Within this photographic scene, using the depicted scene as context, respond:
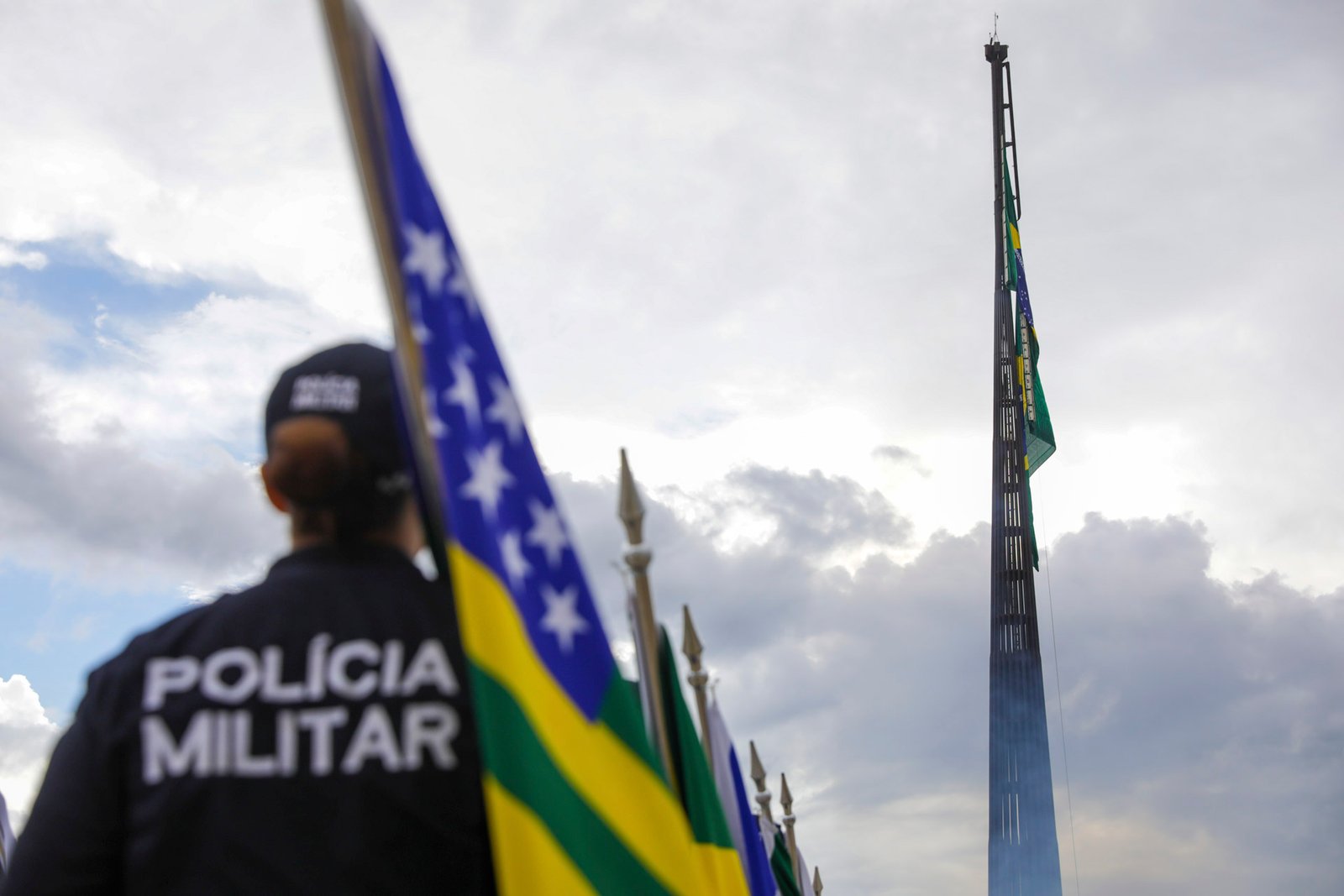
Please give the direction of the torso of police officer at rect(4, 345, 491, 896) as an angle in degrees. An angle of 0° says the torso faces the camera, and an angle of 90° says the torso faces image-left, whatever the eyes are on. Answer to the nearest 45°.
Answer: approximately 180°
